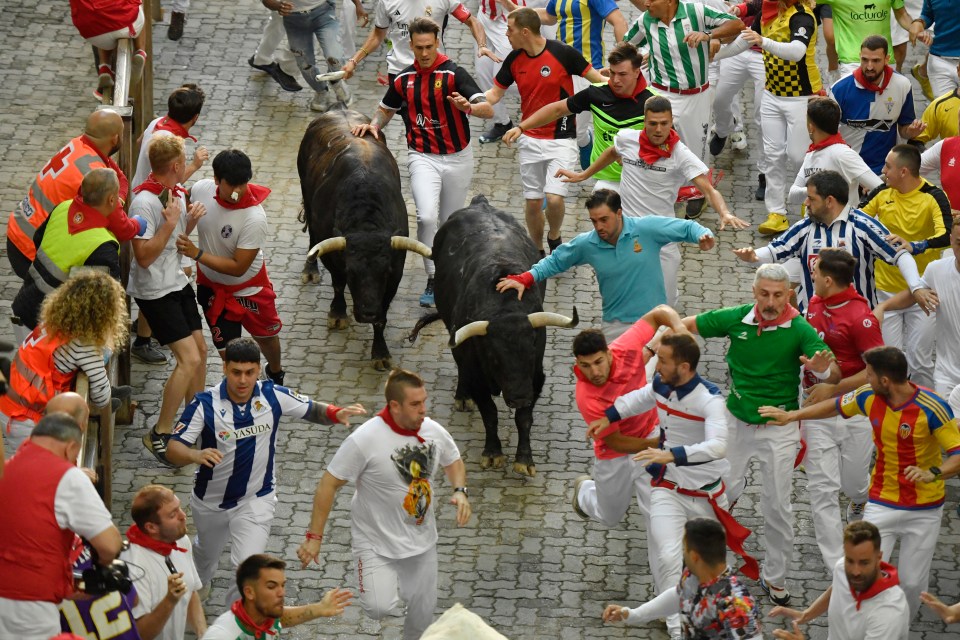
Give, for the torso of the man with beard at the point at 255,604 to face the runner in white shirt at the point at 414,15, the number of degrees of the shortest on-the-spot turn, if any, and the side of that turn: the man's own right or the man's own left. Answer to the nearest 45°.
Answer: approximately 135° to the man's own left

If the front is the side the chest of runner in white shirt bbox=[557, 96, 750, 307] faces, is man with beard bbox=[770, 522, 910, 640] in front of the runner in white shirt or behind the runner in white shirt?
in front

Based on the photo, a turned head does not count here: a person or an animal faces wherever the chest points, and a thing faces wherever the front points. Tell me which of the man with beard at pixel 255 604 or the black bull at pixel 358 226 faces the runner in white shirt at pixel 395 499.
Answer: the black bull

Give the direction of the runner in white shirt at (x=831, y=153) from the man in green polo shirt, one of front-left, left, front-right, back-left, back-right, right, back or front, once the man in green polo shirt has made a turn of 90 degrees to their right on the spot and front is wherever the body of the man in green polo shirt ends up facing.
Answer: right

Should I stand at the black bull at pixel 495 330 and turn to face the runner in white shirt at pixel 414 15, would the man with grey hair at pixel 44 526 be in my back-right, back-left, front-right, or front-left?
back-left

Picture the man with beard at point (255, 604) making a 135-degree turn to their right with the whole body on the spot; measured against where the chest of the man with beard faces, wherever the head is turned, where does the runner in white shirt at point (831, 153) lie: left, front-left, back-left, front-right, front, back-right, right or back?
back-right

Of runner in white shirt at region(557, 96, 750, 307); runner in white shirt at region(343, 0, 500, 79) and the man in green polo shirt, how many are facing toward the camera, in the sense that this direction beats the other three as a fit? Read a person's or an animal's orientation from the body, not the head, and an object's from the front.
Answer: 3

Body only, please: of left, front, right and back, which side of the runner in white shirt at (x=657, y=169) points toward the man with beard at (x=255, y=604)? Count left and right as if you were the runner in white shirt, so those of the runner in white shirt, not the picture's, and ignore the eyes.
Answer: front

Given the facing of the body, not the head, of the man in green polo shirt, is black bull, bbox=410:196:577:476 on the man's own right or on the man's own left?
on the man's own right

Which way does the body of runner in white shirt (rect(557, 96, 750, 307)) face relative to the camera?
toward the camera

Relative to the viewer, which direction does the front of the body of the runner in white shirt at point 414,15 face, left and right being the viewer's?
facing the viewer

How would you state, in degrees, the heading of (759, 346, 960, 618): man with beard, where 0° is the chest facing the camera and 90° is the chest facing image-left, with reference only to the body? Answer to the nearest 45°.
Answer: approximately 45°

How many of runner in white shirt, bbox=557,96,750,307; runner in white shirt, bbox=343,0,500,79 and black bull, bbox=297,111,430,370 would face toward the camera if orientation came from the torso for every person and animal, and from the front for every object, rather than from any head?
3

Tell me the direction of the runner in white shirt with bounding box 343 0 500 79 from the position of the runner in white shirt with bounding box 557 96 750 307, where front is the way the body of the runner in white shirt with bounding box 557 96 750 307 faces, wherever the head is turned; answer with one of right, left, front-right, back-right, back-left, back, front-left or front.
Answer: back-right

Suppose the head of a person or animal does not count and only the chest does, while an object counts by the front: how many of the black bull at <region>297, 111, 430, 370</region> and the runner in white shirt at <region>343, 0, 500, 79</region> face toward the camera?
2

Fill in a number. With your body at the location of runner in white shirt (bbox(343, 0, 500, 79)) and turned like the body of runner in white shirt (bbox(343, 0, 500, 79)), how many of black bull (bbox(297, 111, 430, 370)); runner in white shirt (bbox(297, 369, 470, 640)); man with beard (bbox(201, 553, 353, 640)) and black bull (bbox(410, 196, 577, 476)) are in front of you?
4
